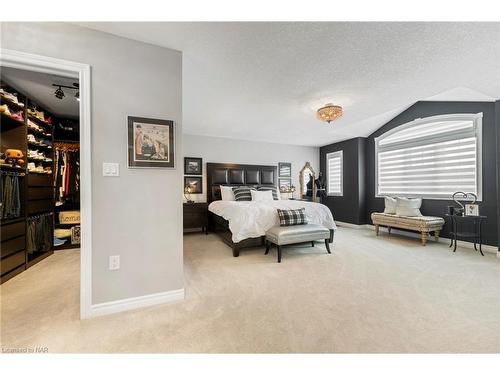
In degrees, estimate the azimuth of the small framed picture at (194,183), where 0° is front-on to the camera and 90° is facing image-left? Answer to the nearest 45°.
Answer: approximately 0°

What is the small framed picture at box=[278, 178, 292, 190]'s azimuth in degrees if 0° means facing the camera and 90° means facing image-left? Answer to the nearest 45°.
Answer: approximately 0°

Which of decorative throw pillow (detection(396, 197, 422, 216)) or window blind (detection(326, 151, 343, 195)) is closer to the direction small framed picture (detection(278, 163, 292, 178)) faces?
the decorative throw pillow

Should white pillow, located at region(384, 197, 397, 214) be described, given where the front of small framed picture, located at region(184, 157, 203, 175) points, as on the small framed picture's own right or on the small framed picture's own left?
on the small framed picture's own left

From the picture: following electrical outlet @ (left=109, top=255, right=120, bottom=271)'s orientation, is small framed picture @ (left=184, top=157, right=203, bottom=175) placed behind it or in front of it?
behind

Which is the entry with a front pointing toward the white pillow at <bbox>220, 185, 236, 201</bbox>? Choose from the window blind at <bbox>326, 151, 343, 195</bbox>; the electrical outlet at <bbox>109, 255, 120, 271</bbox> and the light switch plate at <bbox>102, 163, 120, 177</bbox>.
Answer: the window blind

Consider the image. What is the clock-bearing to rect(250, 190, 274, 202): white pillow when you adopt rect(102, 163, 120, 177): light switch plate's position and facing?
The white pillow is roughly at 8 o'clock from the light switch plate.

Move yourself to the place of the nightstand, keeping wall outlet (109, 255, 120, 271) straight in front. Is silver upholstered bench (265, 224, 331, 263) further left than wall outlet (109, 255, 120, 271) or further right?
left

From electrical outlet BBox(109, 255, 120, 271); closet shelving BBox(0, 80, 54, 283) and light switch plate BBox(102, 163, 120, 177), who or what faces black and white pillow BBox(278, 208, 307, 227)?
the closet shelving

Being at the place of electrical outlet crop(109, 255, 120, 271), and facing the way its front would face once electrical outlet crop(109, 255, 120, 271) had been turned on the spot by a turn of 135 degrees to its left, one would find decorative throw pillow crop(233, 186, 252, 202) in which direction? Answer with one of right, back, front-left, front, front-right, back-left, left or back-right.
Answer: front

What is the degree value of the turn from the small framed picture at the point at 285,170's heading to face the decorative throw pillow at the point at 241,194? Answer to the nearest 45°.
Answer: approximately 45° to its right
